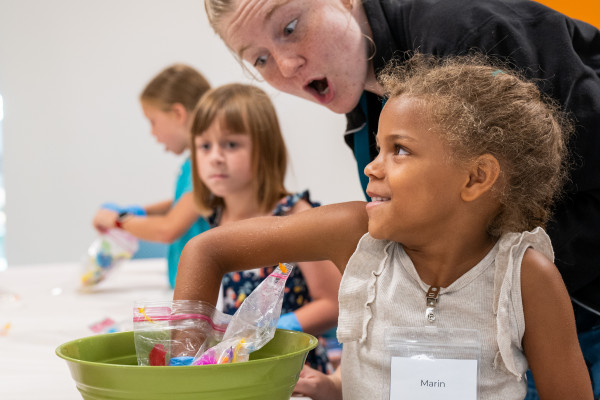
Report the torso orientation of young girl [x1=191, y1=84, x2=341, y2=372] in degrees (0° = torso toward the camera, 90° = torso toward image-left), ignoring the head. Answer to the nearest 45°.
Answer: approximately 45°

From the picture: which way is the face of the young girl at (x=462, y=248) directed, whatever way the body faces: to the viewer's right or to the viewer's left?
to the viewer's left

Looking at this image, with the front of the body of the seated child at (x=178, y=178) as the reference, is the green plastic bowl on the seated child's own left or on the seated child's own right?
on the seated child's own left

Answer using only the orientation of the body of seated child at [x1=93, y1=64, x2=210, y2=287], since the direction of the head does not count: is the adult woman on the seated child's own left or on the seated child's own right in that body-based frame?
on the seated child's own left

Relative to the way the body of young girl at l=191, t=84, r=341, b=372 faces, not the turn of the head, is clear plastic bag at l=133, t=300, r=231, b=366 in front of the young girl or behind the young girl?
in front

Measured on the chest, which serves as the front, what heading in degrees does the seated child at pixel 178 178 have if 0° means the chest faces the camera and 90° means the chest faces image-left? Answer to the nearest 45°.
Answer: approximately 90°

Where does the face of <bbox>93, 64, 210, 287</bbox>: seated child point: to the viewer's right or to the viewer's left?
to the viewer's left

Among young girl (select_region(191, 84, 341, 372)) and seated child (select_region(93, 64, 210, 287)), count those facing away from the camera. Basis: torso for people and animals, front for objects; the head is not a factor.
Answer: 0

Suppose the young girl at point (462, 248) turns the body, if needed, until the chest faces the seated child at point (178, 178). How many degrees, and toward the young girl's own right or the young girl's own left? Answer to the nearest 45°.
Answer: approximately 90° to the young girl's own right

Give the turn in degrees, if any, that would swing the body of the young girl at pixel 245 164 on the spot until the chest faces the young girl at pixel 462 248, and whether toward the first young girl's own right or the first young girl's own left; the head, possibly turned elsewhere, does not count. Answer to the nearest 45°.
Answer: approximately 45° to the first young girl's own left

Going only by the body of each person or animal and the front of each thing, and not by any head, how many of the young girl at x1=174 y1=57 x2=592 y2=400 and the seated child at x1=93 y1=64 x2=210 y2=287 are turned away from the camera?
0

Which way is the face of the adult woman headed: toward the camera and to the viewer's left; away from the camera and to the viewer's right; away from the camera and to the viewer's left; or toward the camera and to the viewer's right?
toward the camera and to the viewer's left
